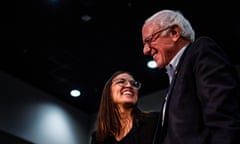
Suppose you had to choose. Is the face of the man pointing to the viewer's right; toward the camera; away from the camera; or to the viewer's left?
to the viewer's left

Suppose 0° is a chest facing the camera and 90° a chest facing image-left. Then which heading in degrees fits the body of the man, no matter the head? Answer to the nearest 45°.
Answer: approximately 90°

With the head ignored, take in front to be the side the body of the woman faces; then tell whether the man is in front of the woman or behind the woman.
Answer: in front

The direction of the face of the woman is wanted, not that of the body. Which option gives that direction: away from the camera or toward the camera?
toward the camera

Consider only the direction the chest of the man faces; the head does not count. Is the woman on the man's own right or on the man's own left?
on the man's own right

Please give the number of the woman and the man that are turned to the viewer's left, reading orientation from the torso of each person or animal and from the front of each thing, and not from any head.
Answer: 1

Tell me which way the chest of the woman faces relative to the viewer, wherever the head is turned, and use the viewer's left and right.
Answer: facing the viewer and to the right of the viewer
